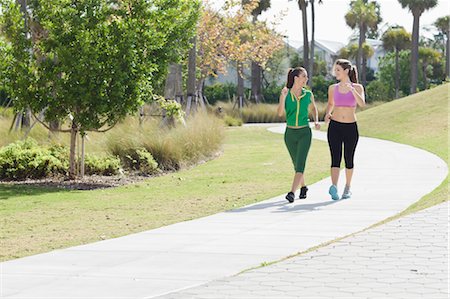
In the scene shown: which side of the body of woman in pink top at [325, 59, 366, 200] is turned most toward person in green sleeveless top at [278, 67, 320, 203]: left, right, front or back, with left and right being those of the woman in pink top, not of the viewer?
right

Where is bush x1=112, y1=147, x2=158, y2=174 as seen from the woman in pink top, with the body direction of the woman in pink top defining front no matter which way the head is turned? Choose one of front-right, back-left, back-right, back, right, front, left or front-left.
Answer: back-right

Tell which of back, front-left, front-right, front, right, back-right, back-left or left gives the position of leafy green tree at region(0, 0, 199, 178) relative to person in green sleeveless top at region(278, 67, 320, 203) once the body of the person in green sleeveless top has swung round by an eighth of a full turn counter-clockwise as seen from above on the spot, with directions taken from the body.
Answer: back

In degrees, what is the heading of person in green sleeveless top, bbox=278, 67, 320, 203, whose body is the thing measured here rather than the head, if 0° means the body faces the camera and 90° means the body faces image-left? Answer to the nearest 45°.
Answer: approximately 0°

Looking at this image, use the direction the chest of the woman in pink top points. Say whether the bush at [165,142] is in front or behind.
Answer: behind

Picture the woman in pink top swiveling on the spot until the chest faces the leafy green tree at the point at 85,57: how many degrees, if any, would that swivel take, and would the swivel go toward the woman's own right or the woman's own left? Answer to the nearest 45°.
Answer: approximately 135° to the woman's own right

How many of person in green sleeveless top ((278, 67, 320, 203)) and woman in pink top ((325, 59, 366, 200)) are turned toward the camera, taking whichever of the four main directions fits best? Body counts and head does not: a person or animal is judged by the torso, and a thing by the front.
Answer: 2
